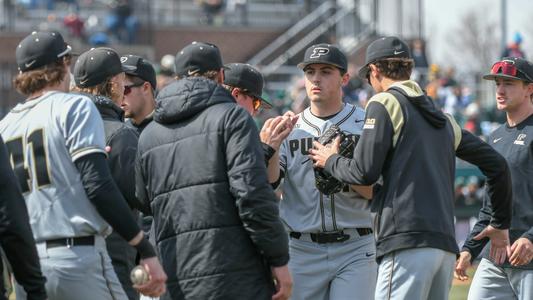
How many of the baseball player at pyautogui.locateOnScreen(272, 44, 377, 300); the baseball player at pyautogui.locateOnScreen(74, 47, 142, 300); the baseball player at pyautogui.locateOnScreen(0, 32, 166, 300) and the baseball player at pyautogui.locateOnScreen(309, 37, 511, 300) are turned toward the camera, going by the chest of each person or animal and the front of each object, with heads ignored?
1

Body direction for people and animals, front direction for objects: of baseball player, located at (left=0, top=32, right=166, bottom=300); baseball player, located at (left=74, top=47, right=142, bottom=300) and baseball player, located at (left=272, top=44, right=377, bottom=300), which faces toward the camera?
baseball player, located at (left=272, top=44, right=377, bottom=300)

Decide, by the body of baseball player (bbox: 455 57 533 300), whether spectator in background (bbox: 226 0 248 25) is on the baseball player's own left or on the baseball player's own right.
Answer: on the baseball player's own right

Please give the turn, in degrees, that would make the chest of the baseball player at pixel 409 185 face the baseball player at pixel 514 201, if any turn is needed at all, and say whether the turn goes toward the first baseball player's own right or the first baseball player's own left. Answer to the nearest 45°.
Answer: approximately 90° to the first baseball player's own right

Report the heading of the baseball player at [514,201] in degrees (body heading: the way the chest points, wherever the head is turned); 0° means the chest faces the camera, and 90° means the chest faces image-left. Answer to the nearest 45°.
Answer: approximately 45°

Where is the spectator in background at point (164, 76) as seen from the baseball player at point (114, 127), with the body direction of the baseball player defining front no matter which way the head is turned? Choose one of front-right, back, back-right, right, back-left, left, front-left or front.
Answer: front-left

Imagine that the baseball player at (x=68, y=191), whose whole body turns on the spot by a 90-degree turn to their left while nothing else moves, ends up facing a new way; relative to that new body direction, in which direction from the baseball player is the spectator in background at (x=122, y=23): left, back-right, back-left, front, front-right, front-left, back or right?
front-right

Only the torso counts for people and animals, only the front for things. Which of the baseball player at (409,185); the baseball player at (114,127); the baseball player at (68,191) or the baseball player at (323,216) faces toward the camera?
the baseball player at (323,216)

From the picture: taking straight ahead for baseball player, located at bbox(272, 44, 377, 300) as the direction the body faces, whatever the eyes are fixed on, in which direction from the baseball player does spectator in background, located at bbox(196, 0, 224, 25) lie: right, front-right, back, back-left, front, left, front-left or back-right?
back

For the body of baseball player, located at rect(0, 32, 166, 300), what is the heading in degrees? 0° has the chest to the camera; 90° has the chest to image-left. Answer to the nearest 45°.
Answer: approximately 225°

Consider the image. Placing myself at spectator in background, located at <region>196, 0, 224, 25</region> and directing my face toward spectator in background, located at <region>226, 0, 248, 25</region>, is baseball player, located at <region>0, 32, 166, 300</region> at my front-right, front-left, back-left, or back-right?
back-right

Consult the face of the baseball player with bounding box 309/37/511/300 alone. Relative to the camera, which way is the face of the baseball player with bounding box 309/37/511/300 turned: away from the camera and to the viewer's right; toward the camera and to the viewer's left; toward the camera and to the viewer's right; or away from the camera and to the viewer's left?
away from the camera and to the viewer's left

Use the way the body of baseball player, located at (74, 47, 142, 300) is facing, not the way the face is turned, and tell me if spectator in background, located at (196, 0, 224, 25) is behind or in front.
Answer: in front

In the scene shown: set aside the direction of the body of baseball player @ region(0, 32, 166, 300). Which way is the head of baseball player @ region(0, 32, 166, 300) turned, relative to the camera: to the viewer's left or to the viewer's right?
to the viewer's right
